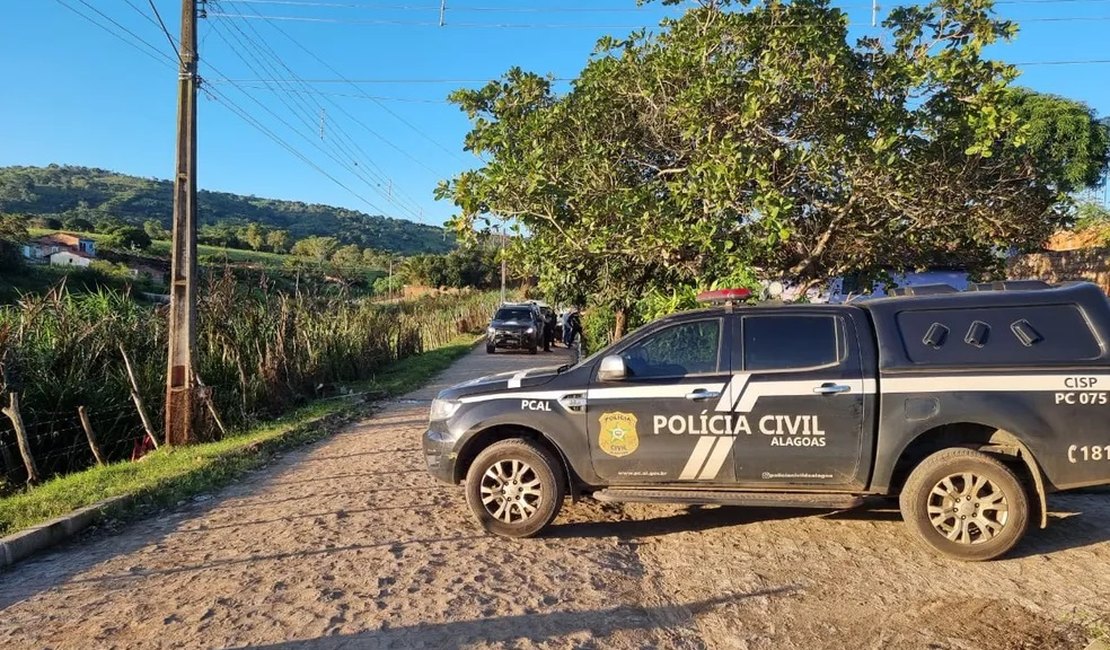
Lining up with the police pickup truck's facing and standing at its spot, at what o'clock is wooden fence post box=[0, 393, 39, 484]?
The wooden fence post is roughly at 12 o'clock from the police pickup truck.

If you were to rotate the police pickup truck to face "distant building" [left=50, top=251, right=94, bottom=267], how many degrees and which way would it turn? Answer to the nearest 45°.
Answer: approximately 45° to its right

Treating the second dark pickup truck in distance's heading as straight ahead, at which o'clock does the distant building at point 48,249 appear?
The distant building is roughly at 4 o'clock from the second dark pickup truck in distance.

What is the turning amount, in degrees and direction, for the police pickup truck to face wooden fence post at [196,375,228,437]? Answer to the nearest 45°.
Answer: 0° — it already faces it

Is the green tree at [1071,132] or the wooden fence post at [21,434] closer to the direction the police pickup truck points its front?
the wooden fence post

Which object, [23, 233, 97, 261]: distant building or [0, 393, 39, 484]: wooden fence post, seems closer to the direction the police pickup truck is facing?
the wooden fence post

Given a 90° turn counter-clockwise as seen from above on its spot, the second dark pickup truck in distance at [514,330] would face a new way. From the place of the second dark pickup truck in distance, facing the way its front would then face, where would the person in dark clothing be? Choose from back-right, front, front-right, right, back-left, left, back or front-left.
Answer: front-left

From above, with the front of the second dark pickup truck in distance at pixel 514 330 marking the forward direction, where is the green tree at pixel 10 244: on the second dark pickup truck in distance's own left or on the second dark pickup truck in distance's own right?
on the second dark pickup truck in distance's own right

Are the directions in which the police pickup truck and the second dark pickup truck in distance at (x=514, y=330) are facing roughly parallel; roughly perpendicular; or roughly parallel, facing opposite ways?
roughly perpendicular

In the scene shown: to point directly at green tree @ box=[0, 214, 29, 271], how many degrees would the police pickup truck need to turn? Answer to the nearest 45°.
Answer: approximately 45° to its right

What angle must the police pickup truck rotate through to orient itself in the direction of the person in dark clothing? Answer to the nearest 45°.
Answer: approximately 90° to its right

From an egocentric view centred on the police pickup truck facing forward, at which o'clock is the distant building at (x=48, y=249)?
The distant building is roughly at 1 o'clock from the police pickup truck.

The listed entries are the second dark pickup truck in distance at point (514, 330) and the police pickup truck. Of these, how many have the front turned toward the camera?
1

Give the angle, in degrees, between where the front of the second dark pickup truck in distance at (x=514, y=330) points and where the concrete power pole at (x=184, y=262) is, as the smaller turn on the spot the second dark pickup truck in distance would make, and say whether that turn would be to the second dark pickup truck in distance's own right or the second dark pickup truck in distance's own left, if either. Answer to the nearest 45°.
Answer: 0° — it already faces it

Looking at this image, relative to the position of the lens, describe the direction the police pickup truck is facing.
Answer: facing to the left of the viewer

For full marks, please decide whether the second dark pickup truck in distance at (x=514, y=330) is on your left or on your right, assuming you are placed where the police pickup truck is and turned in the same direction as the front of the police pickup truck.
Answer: on your right

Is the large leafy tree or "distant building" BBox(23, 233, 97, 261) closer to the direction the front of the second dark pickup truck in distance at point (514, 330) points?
the large leafy tree
